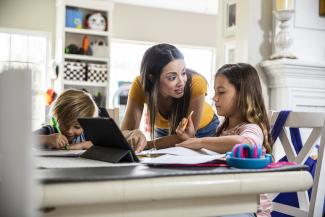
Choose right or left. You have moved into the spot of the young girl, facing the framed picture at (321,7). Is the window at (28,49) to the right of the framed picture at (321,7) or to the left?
left

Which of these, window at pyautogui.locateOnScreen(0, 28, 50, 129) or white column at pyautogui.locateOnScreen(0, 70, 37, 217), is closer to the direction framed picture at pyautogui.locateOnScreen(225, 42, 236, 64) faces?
the white column

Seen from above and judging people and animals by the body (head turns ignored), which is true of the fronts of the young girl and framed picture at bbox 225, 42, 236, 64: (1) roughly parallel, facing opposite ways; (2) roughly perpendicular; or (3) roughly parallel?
roughly perpendicular

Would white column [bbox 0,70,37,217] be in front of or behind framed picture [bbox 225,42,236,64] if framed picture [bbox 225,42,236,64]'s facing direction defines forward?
in front

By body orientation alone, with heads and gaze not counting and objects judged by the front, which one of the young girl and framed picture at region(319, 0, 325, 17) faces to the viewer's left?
the young girl

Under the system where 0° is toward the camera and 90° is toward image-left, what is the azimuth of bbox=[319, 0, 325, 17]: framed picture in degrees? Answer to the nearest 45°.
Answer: approximately 0°

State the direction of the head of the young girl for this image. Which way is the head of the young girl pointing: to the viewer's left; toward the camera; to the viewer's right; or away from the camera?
to the viewer's left

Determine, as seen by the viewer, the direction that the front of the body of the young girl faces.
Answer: to the viewer's left

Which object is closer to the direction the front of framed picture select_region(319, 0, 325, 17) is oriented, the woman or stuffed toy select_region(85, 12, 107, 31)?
the woman

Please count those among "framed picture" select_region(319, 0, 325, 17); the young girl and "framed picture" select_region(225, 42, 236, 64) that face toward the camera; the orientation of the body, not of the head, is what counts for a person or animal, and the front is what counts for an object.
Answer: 2
